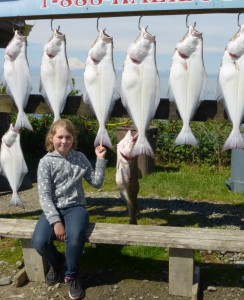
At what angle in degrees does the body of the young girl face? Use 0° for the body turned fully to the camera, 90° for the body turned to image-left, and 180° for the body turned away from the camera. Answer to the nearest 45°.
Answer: approximately 0°

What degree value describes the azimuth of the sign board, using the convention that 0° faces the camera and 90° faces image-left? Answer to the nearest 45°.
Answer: approximately 0°

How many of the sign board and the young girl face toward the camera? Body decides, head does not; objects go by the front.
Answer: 2

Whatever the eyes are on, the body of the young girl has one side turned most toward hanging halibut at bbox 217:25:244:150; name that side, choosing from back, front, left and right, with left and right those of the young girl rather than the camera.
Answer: left

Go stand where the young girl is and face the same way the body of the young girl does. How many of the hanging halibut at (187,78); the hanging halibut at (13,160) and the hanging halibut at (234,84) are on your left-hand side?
2

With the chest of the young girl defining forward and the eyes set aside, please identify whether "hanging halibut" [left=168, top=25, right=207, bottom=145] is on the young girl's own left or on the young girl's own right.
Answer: on the young girl's own left
